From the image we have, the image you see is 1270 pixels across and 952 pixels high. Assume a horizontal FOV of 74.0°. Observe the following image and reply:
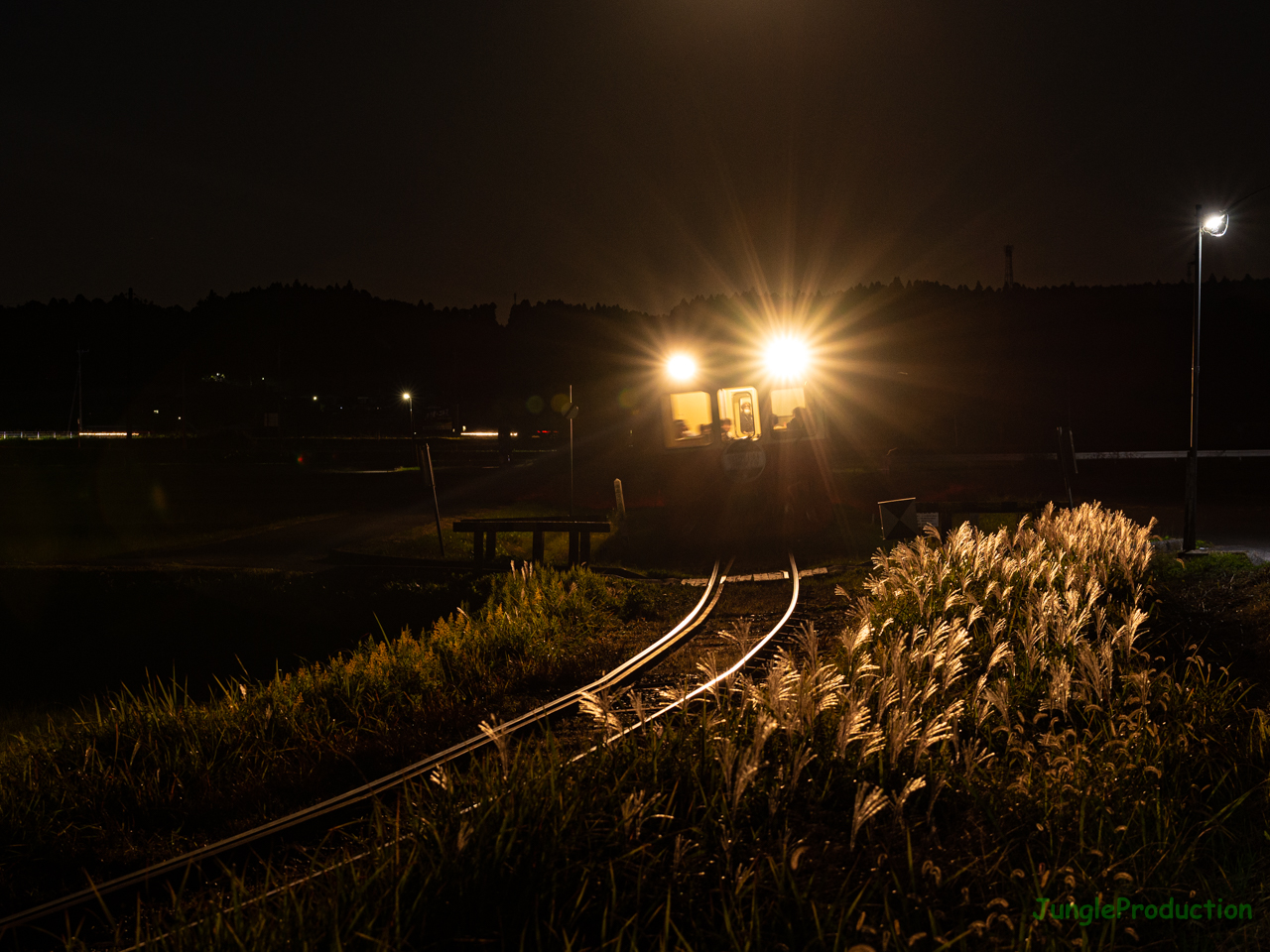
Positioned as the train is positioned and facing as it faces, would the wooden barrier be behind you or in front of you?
in front

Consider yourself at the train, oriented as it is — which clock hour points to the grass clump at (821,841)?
The grass clump is roughly at 12 o'clock from the train.

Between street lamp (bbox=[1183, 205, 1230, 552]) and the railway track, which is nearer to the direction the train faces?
the railway track

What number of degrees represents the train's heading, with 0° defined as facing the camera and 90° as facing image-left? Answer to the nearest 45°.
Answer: approximately 0°

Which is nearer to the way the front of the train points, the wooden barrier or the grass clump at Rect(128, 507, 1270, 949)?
the grass clump

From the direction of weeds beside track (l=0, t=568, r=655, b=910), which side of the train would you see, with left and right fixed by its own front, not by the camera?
front

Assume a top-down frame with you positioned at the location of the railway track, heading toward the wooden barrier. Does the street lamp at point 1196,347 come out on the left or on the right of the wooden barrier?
right

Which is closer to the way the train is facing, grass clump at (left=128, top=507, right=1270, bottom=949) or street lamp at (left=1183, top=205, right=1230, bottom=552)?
the grass clump

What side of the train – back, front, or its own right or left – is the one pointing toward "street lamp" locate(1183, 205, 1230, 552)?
left
